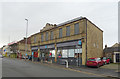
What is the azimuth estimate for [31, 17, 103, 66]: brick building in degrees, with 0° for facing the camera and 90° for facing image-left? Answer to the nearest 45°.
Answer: approximately 45°
